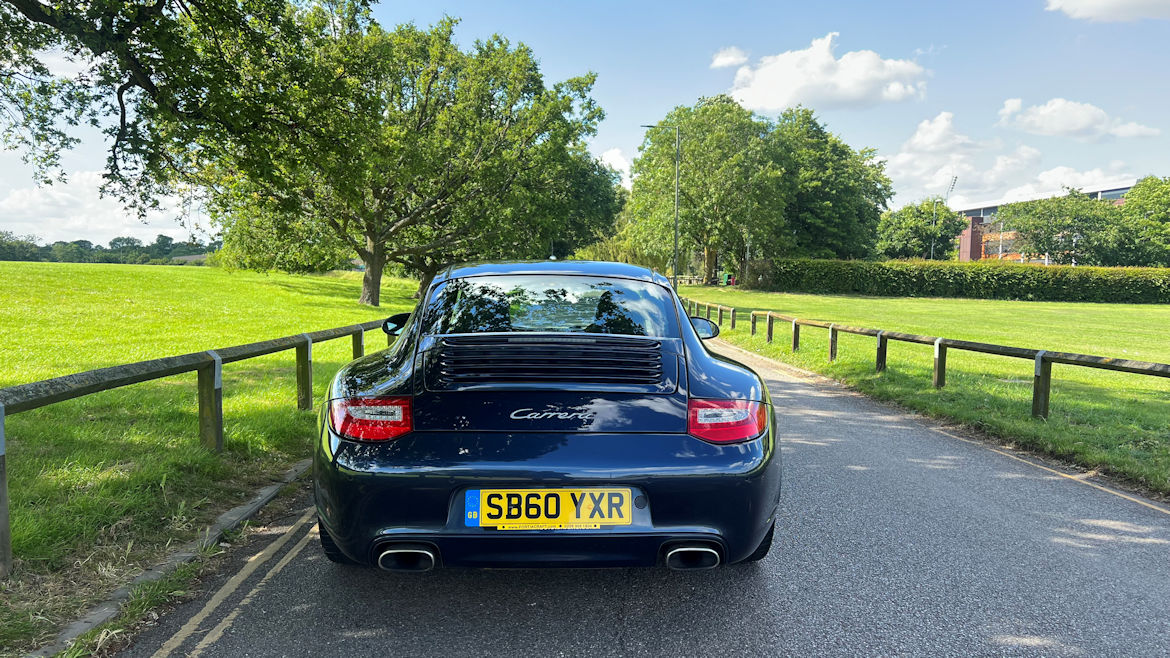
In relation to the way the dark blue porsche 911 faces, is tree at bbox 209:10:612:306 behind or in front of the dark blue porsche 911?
in front

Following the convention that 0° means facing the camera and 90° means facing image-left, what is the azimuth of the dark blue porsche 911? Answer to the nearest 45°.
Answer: approximately 180°

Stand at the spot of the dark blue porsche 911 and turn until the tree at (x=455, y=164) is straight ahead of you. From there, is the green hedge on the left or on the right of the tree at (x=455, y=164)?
right

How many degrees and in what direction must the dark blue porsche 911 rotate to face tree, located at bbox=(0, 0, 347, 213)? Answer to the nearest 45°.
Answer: approximately 45° to its left

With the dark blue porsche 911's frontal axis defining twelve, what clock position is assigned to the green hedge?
The green hedge is roughly at 1 o'clock from the dark blue porsche 911.
